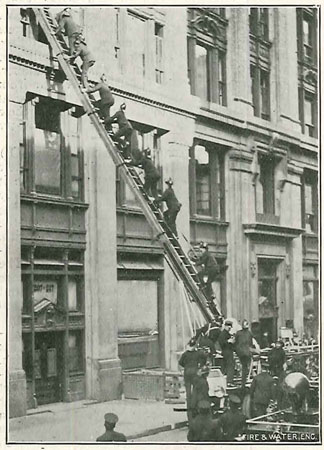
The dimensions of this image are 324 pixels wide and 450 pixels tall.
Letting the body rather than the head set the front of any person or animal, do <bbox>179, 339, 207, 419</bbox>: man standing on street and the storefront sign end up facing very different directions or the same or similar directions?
very different directions

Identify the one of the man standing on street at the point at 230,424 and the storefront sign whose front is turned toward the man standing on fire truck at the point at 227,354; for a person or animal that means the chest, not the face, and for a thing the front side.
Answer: the man standing on street at the point at 230,424

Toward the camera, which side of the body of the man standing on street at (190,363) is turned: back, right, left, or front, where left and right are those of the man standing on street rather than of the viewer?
back

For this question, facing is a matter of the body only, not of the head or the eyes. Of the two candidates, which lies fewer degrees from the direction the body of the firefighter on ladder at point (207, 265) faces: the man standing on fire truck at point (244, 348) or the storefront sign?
the storefront sign

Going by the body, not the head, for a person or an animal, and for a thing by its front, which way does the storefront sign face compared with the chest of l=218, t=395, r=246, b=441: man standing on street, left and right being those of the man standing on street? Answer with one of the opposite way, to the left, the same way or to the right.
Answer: the opposite way

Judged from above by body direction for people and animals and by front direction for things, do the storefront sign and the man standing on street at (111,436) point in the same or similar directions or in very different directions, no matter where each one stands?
very different directions

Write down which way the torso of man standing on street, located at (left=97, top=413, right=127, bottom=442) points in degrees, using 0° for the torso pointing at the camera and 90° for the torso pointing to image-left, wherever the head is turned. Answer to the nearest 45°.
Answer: approximately 180°

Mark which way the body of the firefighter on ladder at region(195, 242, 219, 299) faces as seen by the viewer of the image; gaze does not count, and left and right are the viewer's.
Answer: facing to the left of the viewer

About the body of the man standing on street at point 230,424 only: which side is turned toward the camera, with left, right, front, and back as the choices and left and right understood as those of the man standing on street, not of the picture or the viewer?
back
